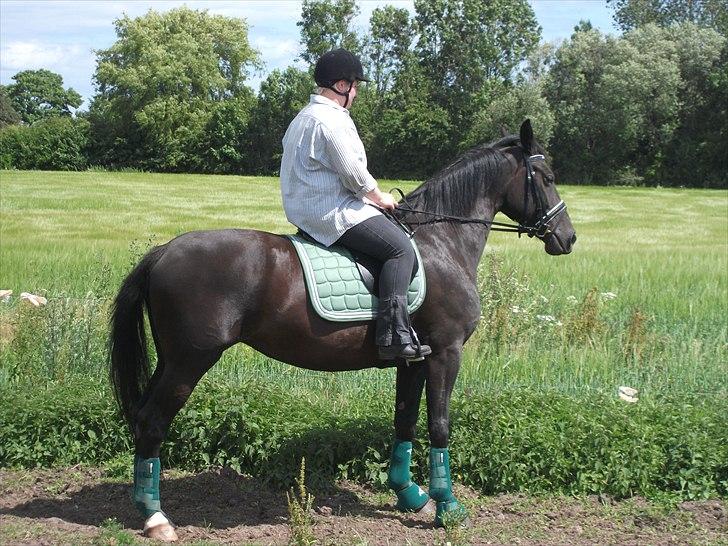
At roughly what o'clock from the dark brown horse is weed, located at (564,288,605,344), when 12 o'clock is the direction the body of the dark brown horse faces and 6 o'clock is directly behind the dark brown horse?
The weed is roughly at 10 o'clock from the dark brown horse.

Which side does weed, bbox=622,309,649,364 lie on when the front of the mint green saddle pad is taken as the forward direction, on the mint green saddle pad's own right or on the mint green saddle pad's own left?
on the mint green saddle pad's own left

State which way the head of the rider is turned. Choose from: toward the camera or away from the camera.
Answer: away from the camera

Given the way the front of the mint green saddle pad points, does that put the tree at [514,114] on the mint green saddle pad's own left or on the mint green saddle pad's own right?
on the mint green saddle pad's own left

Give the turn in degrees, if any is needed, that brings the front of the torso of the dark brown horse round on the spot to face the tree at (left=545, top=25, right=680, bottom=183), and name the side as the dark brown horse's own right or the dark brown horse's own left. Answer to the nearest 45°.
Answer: approximately 90° to the dark brown horse's own left

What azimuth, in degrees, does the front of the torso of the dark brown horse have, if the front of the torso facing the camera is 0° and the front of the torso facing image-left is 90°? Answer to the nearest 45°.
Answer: approximately 270°

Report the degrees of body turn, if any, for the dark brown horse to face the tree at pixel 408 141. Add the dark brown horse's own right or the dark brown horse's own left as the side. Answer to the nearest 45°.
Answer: approximately 90° to the dark brown horse's own left

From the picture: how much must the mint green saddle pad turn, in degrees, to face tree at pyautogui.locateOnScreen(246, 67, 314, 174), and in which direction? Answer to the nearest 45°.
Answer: approximately 90° to its left

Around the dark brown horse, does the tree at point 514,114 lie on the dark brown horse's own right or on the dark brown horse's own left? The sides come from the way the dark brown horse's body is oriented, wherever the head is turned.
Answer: on the dark brown horse's own left

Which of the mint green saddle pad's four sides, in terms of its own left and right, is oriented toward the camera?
right

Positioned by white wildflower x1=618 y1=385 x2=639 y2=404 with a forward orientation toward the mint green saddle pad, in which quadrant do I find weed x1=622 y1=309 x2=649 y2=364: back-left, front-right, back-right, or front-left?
back-right

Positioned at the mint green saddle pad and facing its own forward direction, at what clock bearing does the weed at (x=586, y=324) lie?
The weed is roughly at 10 o'clock from the mint green saddle pad.
